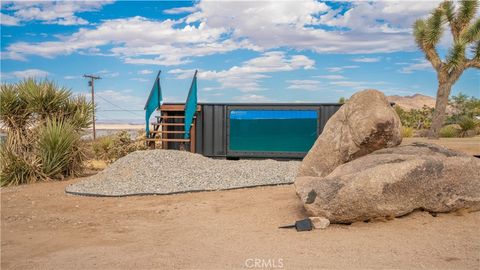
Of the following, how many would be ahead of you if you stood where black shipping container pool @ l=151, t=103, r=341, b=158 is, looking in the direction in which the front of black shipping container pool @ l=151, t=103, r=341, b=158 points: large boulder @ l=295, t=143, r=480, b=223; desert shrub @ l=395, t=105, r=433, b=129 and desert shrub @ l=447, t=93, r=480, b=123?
1

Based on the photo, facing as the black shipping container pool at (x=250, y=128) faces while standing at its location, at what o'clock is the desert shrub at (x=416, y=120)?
The desert shrub is roughly at 7 o'clock from the black shipping container pool.

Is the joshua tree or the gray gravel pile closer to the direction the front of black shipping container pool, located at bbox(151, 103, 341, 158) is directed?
the gray gravel pile

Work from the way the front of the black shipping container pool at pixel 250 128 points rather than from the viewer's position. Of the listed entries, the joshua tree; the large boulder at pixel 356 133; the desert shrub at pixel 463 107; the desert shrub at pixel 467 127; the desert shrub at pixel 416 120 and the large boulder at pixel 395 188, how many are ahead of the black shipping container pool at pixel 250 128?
2

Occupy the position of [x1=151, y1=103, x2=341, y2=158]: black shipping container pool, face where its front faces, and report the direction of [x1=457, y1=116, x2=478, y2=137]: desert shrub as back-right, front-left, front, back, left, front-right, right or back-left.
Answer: back-left

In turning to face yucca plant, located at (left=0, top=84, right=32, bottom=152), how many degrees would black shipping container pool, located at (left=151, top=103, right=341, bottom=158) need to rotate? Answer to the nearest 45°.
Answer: approximately 45° to its right

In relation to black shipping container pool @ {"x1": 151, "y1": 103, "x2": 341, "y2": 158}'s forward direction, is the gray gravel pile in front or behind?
in front

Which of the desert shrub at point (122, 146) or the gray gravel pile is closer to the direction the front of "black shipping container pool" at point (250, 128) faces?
the gray gravel pile

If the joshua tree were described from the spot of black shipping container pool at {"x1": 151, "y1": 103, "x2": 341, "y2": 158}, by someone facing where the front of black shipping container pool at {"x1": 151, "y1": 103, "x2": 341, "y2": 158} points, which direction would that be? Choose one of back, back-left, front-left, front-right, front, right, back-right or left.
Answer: back-left

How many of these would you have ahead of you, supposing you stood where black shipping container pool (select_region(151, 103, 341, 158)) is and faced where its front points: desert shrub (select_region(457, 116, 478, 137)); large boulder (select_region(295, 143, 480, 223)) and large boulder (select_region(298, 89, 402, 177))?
2

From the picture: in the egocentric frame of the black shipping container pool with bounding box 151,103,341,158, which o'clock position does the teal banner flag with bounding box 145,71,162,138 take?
The teal banner flag is roughly at 3 o'clock from the black shipping container pool.

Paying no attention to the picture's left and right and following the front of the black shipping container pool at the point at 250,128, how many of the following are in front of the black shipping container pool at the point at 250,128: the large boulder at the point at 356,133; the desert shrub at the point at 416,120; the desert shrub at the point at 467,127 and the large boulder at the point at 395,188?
2

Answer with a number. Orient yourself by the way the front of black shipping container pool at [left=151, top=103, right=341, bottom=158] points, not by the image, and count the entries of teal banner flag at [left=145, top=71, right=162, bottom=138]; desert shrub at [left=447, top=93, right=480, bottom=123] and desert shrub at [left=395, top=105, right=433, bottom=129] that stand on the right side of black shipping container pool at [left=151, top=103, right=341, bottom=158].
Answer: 1

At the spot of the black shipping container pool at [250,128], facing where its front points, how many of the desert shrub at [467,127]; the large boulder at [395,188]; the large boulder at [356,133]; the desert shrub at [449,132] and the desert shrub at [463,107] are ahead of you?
2

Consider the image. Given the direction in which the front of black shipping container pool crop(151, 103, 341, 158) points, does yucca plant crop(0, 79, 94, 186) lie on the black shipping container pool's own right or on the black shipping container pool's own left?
on the black shipping container pool's own right

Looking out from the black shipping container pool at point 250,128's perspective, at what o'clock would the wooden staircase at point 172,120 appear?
The wooden staircase is roughly at 3 o'clock from the black shipping container pool.
